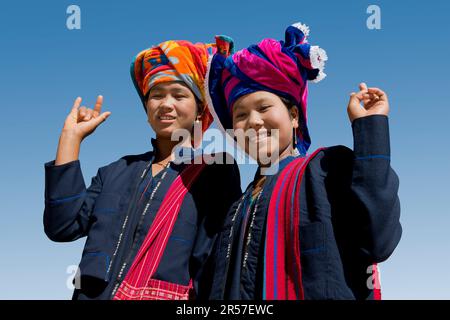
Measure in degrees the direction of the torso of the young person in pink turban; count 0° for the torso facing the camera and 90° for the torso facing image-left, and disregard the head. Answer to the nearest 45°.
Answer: approximately 45°
